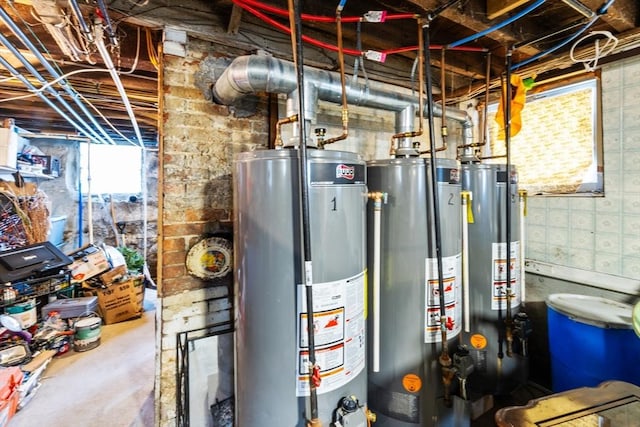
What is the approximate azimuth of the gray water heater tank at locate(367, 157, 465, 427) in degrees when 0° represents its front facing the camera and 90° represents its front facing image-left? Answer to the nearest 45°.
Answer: approximately 315°

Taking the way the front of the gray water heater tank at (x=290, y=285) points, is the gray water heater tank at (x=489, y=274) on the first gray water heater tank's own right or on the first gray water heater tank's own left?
on the first gray water heater tank's own left

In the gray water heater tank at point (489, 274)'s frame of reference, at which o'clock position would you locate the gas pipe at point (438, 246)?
The gas pipe is roughly at 2 o'clock from the gray water heater tank.

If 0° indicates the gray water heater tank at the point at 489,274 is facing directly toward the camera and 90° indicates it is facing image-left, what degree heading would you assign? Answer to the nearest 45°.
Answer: approximately 315°

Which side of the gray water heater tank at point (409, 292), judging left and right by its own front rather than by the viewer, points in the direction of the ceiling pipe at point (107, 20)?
right

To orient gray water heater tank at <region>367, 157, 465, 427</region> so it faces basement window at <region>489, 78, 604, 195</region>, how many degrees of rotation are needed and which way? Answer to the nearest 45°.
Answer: approximately 90° to its left

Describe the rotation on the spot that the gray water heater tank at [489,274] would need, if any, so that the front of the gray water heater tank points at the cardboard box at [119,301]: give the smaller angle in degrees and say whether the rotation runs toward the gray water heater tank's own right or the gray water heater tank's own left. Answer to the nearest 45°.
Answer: approximately 135° to the gray water heater tank's own right
